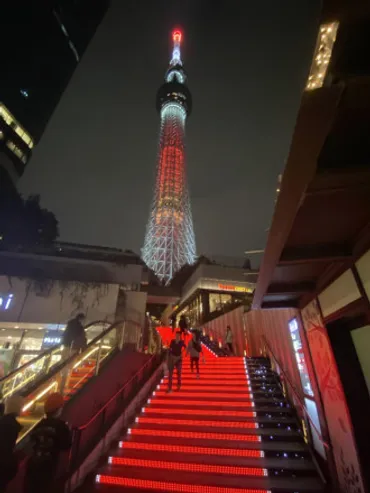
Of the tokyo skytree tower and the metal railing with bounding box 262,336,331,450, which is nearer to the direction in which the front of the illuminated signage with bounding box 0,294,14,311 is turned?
the metal railing

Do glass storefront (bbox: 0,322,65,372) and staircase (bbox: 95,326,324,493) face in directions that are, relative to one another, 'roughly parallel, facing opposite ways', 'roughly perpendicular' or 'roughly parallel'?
roughly parallel

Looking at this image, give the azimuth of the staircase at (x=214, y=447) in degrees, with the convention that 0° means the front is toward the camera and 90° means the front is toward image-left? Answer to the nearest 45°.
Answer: approximately 0°

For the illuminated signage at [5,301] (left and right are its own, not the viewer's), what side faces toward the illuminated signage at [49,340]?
left

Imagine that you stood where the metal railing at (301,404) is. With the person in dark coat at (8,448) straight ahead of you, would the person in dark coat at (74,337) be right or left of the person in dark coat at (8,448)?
right

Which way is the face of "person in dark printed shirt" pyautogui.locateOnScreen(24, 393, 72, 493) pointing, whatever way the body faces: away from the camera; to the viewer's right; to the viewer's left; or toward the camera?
away from the camera

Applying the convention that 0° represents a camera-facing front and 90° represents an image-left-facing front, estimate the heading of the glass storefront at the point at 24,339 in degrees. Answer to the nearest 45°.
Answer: approximately 315°

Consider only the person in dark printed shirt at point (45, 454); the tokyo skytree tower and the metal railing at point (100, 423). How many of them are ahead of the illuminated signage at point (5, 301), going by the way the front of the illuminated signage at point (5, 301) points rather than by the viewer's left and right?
2

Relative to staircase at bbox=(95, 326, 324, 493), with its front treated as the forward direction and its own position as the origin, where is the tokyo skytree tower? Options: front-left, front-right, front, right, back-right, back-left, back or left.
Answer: back

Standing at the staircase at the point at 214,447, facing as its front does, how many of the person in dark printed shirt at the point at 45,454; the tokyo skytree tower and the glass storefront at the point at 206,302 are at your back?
2

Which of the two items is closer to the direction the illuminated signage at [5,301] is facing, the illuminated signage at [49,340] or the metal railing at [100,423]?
the metal railing
